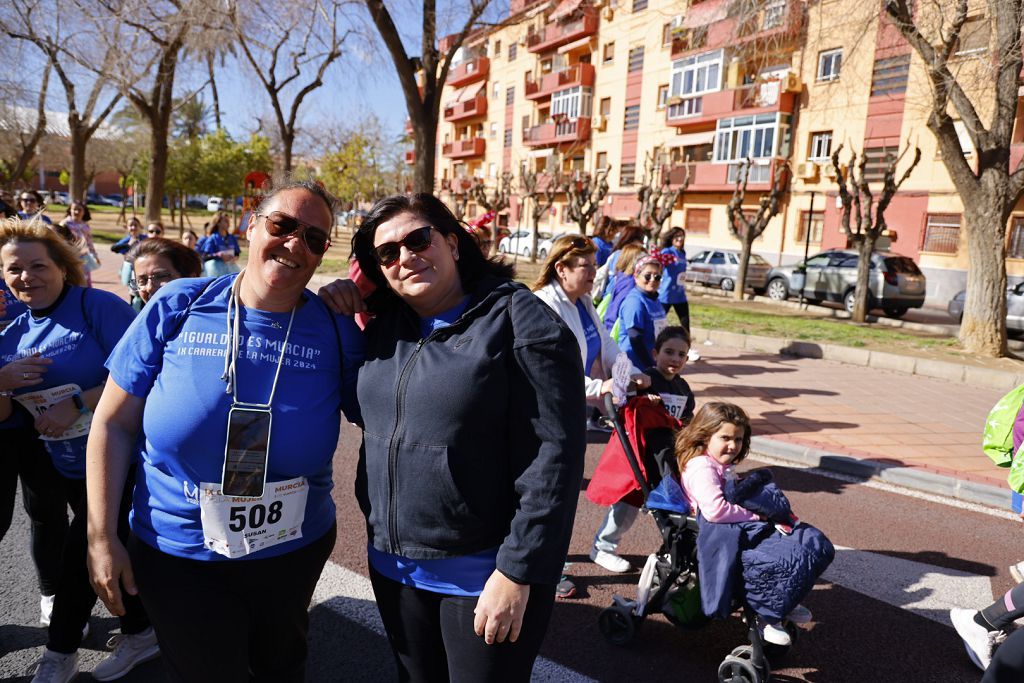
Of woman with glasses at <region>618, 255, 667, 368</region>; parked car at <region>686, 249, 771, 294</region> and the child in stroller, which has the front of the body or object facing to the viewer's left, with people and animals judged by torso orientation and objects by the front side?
the parked car

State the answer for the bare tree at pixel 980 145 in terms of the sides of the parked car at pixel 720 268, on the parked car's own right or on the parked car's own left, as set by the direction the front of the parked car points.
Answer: on the parked car's own left

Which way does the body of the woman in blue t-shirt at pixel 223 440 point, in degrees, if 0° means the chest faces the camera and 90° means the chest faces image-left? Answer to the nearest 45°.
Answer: approximately 0°

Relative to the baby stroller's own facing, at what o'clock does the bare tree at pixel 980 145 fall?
The bare tree is roughly at 8 o'clock from the baby stroller.

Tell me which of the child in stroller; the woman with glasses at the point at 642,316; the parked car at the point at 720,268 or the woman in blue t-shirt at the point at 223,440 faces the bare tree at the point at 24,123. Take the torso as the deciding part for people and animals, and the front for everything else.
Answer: the parked car

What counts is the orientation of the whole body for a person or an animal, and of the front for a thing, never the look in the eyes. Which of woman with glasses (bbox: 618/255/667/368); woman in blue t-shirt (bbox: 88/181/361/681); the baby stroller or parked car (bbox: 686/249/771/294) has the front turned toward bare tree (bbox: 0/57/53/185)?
the parked car

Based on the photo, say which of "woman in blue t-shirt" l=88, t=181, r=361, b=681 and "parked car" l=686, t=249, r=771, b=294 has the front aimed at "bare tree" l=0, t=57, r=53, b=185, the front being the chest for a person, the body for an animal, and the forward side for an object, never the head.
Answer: the parked car

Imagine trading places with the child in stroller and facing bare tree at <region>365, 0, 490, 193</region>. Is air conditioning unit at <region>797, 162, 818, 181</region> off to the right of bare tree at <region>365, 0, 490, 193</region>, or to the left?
right

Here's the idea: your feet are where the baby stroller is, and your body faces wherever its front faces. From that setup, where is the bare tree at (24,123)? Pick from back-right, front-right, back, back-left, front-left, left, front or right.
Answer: back

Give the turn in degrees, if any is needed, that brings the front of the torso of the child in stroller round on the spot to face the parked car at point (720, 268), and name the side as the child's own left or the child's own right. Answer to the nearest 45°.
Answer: approximately 135° to the child's own left

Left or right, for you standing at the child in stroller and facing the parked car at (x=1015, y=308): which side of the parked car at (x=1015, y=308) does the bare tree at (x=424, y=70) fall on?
left

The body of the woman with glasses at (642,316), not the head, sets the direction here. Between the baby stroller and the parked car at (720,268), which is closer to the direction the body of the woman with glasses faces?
the baby stroller

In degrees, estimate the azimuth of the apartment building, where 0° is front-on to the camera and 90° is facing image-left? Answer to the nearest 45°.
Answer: approximately 45°

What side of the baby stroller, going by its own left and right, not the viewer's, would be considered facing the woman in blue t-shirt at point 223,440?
right

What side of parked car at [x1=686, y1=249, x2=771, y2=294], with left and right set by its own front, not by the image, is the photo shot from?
left

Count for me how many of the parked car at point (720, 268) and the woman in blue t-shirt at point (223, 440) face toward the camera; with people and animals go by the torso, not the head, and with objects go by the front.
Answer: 1
